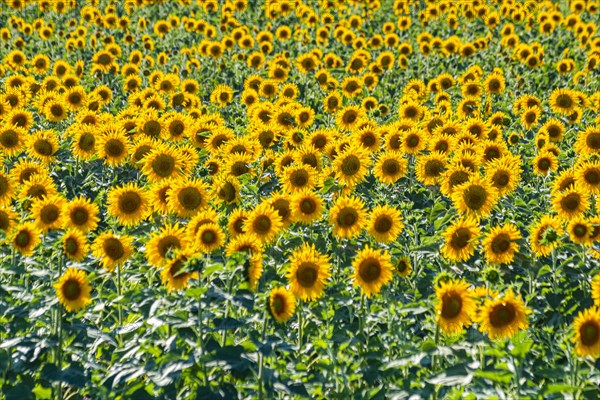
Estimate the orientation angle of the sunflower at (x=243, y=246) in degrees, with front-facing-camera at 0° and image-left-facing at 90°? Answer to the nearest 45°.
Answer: approximately 0°

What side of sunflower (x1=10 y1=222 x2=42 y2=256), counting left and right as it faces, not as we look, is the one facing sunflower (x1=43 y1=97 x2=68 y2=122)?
back

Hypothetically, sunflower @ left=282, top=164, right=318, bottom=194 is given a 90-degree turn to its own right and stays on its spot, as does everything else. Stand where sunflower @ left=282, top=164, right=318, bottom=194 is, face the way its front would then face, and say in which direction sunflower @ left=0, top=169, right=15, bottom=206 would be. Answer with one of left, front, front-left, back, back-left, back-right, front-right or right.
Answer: front

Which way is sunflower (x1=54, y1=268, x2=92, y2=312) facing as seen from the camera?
toward the camera

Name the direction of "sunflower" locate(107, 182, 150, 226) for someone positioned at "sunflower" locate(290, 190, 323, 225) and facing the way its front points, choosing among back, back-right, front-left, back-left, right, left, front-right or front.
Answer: right

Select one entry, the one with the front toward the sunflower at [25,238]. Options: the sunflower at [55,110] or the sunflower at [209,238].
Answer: the sunflower at [55,110]

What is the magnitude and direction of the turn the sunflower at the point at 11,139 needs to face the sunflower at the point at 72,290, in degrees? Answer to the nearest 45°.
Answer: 0° — it already faces it

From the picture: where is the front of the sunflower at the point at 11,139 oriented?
toward the camera

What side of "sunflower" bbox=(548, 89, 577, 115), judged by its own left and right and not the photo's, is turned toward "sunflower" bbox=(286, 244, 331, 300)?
front

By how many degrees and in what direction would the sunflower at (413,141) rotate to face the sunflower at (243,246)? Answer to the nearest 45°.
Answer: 0° — it already faces it

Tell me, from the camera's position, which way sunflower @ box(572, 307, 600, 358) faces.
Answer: facing the viewer

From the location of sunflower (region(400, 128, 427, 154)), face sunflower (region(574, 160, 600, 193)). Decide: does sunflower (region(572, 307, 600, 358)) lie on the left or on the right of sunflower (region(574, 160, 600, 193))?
right

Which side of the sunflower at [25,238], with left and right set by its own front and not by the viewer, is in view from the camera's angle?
front

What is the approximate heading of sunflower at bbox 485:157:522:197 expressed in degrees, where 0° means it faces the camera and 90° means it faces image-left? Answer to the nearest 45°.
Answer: approximately 0°
